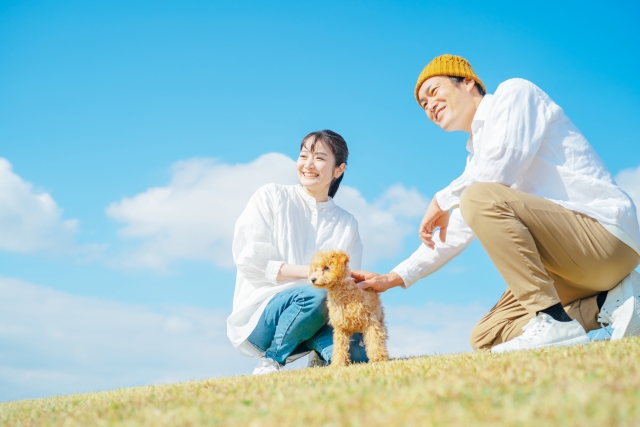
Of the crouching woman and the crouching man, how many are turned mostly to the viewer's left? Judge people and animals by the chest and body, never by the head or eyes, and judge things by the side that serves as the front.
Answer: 1

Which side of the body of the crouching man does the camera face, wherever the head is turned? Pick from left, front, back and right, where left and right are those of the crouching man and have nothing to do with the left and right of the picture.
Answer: left

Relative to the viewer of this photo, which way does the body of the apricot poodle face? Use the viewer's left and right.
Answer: facing the viewer and to the left of the viewer

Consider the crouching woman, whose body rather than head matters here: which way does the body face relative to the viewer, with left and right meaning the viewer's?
facing the viewer and to the right of the viewer

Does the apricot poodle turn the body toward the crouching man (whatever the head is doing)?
no

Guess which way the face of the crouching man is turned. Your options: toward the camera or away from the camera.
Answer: toward the camera
